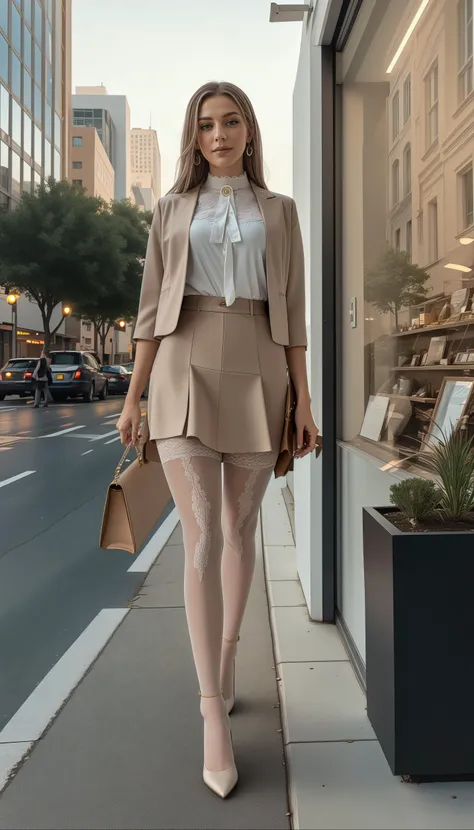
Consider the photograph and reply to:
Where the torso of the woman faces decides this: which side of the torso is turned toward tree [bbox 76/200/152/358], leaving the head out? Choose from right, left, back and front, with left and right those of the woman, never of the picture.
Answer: back

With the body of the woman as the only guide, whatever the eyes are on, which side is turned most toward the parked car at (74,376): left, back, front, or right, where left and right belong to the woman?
back

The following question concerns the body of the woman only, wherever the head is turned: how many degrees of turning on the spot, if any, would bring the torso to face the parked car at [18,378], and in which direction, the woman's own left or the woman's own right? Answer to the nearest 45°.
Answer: approximately 180°

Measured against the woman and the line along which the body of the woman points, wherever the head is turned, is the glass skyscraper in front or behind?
behind

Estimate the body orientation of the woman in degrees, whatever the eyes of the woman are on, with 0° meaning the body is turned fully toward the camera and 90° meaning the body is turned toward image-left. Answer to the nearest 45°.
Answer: approximately 0°

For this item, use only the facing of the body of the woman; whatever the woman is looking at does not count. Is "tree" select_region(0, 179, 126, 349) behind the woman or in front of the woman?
behind

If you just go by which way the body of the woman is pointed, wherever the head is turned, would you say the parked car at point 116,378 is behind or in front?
behind

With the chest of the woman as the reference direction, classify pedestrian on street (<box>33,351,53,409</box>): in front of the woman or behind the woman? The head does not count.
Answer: behind
